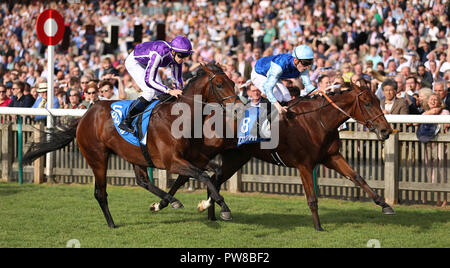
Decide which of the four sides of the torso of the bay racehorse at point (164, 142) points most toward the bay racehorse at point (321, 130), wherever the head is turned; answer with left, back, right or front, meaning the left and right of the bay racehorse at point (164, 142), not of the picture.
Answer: front

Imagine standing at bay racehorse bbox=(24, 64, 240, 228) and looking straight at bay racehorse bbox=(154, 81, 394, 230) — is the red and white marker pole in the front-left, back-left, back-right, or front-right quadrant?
back-left

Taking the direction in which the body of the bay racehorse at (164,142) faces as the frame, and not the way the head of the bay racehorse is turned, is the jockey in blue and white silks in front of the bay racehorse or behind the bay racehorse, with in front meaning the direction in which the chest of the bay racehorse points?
in front

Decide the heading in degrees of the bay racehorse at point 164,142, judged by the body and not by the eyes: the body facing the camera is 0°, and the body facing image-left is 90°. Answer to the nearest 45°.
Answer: approximately 270°

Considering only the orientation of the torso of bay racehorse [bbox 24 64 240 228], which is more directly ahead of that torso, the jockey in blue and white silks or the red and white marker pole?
the jockey in blue and white silks

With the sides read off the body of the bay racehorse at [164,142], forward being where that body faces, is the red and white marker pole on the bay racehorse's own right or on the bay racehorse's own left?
on the bay racehorse's own left

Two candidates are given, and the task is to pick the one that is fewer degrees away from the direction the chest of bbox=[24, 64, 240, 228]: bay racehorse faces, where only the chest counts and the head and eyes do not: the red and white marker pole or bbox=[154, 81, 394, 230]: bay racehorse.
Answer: the bay racehorse
